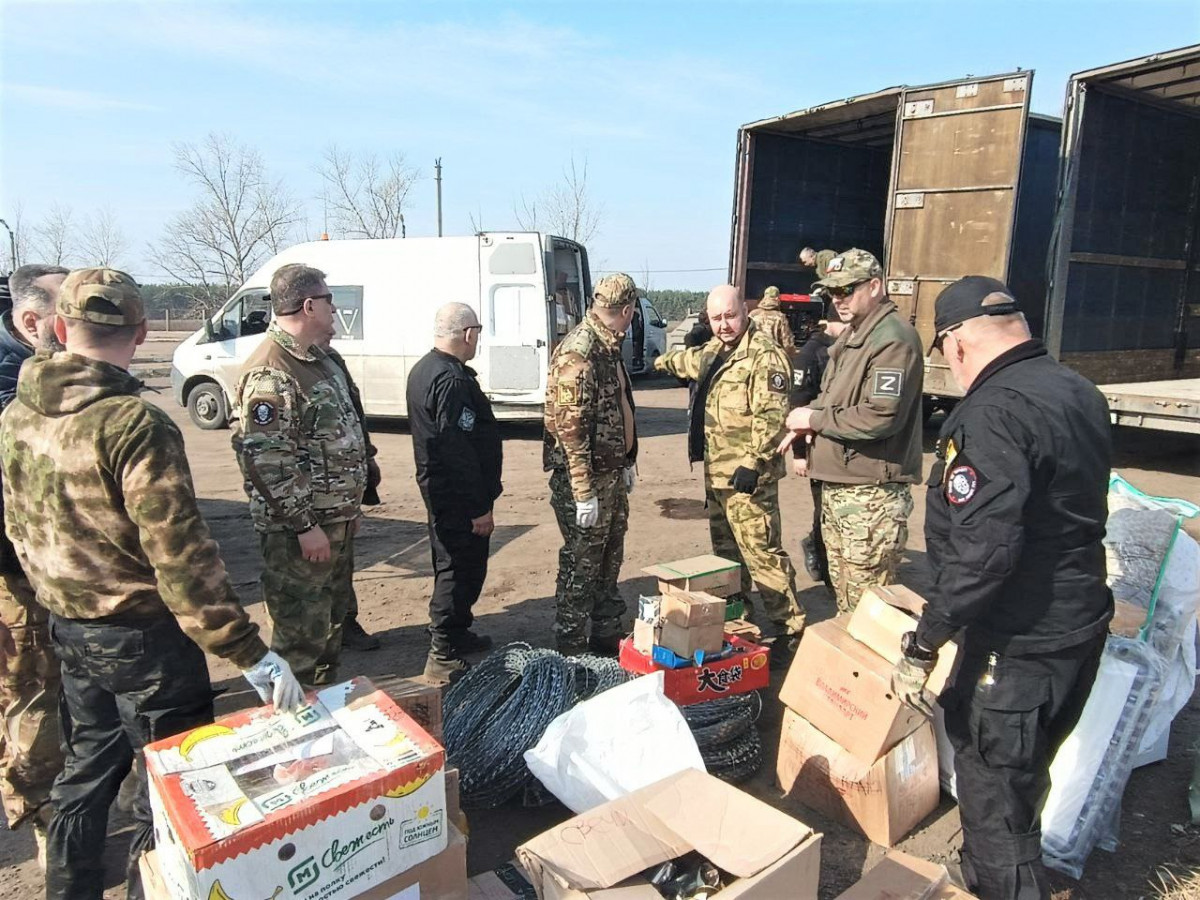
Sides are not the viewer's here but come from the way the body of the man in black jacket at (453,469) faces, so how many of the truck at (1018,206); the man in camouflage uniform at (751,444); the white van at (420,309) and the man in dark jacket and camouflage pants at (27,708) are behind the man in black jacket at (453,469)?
1

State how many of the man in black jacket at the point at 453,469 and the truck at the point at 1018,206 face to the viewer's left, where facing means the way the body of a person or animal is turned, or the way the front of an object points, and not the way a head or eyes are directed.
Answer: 0

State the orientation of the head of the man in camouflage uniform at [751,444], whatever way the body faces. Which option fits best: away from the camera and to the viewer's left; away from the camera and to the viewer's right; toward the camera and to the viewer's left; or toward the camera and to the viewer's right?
toward the camera and to the viewer's left

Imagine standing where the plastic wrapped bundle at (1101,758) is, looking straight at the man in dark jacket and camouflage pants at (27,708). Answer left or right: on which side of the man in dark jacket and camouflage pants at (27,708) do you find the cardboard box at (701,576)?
right

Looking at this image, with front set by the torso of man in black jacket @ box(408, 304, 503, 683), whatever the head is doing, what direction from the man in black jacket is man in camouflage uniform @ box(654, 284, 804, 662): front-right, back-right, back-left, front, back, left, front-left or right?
front-right

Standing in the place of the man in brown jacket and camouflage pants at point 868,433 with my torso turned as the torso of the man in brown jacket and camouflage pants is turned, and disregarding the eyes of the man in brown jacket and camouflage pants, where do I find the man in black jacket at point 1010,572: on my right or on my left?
on my left

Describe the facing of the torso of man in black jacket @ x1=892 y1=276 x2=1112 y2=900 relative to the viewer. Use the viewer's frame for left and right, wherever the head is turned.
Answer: facing away from the viewer and to the left of the viewer

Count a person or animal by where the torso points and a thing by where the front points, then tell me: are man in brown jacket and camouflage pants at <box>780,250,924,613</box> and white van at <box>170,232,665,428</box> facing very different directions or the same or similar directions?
same or similar directions

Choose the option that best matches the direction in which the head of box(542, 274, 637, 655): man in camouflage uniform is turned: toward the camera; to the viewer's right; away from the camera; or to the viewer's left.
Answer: to the viewer's right

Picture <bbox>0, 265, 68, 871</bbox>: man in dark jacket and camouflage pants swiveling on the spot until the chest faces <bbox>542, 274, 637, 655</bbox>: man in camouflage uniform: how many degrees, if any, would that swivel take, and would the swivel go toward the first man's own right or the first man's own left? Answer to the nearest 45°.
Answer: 0° — they already face them

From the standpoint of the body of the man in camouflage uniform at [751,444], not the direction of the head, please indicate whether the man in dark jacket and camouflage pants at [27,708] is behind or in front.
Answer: in front

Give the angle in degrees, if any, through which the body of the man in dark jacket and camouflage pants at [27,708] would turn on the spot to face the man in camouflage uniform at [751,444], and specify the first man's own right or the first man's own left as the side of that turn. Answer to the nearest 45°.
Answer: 0° — they already face them

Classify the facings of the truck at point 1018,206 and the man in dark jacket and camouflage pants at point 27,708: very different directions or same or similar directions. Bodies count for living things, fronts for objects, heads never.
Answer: same or similar directions

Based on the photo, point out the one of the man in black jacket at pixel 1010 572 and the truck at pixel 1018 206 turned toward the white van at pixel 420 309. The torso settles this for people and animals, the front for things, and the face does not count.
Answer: the man in black jacket

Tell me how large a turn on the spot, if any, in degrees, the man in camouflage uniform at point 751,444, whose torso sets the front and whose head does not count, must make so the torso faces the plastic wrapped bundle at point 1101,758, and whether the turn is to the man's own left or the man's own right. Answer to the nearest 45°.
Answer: approximately 90° to the man's own left

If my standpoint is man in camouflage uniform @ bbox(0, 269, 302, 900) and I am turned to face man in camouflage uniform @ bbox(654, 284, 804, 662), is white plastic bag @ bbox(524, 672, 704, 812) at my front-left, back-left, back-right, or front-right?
front-right

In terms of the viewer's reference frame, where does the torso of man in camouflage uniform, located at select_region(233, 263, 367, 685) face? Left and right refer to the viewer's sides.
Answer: facing to the right of the viewer

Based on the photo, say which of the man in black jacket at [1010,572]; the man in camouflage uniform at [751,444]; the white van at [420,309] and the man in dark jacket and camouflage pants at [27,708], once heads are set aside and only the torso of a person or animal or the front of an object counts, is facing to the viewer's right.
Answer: the man in dark jacket and camouflage pants at [27,708]

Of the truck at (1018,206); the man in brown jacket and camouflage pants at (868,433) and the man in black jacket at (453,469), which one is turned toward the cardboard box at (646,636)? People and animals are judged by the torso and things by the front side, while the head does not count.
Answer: the man in brown jacket and camouflage pants
